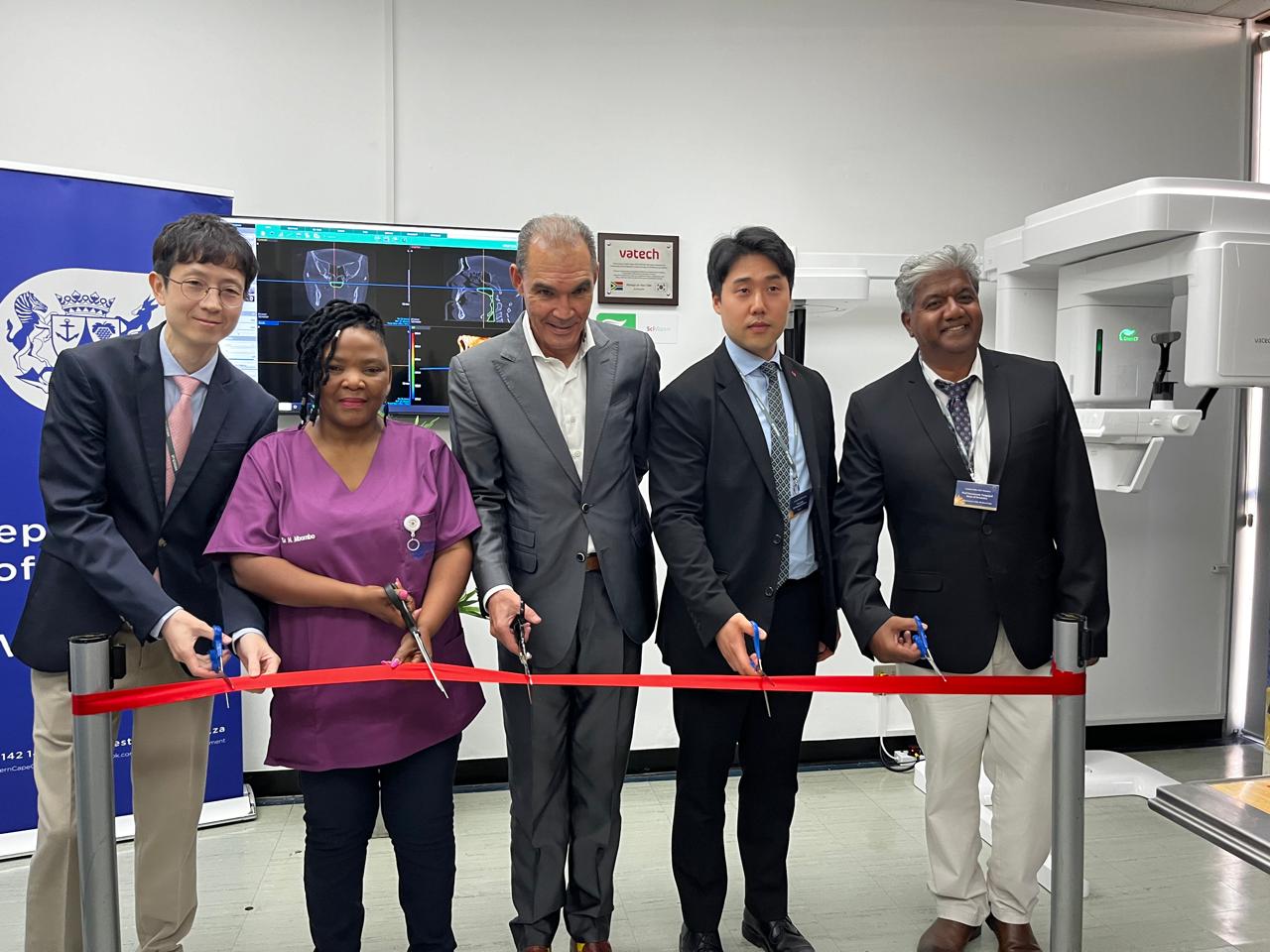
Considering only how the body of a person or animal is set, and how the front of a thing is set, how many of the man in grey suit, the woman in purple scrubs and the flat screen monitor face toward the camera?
3

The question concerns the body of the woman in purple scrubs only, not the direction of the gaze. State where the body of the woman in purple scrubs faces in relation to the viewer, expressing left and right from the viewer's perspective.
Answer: facing the viewer

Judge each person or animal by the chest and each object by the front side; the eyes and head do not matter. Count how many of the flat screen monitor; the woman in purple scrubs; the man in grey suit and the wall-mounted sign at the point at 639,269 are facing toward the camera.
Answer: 4

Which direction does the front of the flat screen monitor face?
toward the camera

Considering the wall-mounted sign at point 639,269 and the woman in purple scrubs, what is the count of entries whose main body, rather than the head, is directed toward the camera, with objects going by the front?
2

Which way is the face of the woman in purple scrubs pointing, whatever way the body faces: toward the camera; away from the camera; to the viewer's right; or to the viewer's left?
toward the camera

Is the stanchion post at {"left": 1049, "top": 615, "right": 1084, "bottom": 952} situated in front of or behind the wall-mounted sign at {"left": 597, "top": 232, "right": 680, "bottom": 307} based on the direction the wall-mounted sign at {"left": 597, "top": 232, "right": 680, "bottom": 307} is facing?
in front

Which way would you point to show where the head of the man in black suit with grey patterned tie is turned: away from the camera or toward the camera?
toward the camera

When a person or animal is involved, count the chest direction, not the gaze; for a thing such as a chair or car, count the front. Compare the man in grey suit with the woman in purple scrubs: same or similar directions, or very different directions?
same or similar directions

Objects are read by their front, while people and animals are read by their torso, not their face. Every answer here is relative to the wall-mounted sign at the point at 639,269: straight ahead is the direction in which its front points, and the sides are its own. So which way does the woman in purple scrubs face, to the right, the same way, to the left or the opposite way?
the same way

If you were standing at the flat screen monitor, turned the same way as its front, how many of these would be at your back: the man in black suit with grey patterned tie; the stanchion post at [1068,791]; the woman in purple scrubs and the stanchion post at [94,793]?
0

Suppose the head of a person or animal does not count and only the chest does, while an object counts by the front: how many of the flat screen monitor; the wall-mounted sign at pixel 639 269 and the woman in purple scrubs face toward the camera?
3

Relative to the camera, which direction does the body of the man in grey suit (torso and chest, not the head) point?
toward the camera
